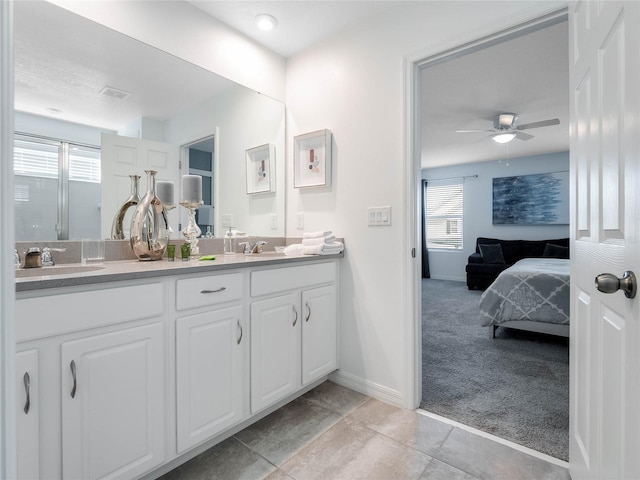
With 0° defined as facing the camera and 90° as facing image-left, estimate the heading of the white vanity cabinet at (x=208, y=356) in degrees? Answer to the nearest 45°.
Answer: approximately 315°

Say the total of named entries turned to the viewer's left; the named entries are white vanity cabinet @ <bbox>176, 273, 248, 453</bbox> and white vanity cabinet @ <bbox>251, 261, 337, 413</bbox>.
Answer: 0

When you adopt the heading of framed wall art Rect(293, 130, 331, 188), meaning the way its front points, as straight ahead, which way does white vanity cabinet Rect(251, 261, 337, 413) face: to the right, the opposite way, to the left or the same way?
to the left

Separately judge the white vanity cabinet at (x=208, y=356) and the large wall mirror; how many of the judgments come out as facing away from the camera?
0

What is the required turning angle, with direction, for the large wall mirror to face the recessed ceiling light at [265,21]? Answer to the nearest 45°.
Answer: approximately 45° to its left

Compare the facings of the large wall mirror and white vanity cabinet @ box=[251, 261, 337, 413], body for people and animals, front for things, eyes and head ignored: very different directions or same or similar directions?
same or similar directions

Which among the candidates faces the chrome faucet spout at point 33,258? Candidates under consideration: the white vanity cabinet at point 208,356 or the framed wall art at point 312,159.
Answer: the framed wall art

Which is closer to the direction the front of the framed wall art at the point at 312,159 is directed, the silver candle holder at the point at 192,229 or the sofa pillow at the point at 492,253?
the silver candle holder

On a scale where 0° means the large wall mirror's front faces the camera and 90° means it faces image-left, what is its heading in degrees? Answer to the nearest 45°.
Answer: approximately 315°

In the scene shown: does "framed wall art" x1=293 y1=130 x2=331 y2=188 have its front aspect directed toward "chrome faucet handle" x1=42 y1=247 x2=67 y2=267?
yes

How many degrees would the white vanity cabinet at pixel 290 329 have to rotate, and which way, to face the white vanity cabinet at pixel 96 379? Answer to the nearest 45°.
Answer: approximately 90° to its right

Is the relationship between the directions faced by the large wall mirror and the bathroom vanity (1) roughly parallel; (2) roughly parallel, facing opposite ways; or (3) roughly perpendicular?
roughly parallel

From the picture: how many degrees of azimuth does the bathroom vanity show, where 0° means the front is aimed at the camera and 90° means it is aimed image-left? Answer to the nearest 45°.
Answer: approximately 315°

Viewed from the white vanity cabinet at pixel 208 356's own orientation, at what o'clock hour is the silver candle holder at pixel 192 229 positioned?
The silver candle holder is roughly at 7 o'clock from the white vanity cabinet.
